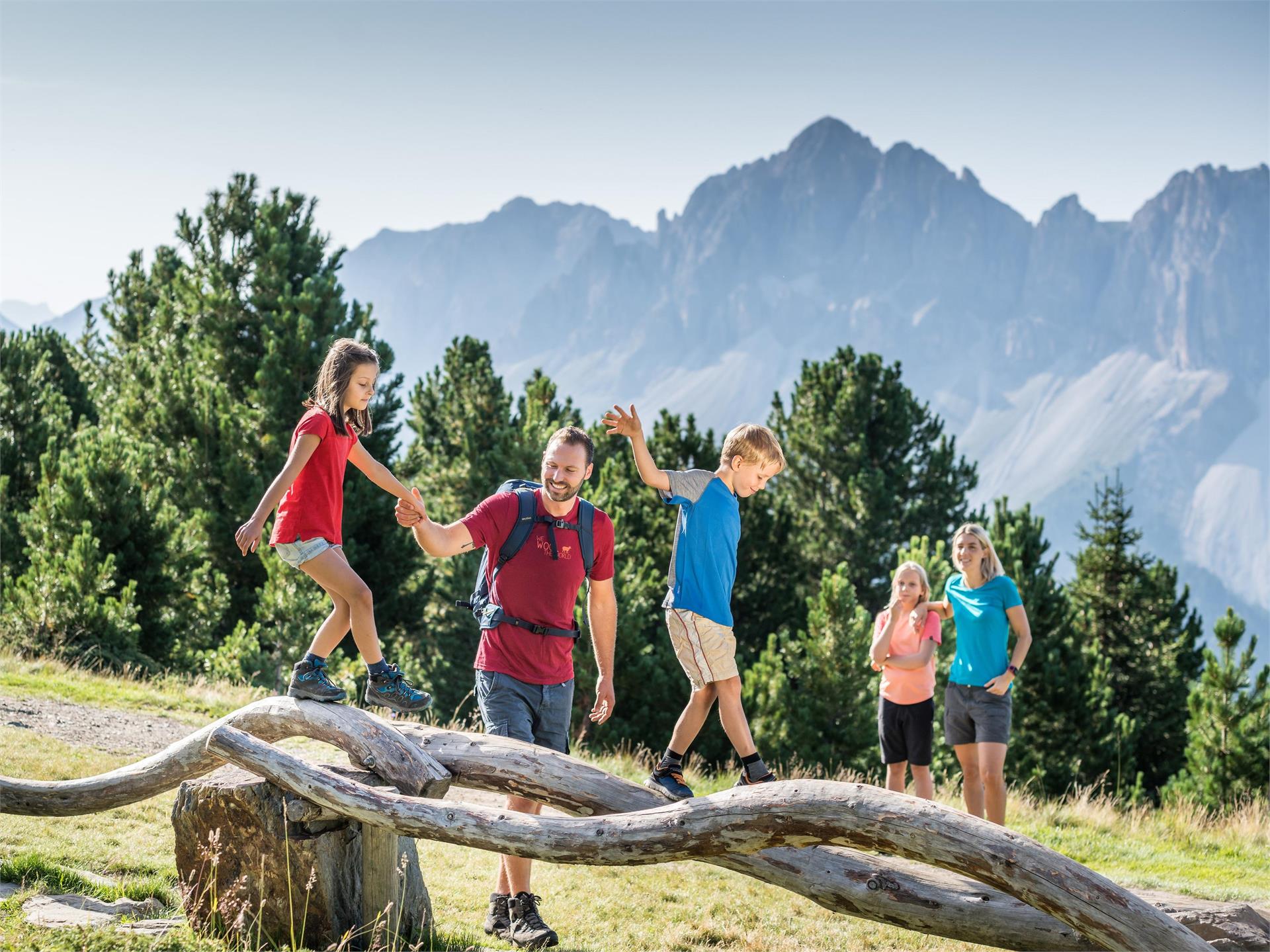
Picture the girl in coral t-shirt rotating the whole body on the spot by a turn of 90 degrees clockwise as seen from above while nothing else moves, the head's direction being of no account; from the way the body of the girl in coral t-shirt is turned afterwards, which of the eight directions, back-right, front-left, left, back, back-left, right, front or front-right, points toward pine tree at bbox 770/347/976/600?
right

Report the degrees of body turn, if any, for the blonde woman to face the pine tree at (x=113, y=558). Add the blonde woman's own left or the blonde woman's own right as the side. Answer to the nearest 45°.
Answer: approximately 90° to the blonde woman's own right

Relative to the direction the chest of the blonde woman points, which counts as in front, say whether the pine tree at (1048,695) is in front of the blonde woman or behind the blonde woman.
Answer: behind

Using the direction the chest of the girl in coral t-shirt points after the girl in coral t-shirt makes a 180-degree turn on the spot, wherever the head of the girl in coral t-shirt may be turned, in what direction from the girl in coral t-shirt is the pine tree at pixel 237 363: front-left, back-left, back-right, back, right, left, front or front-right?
front-left

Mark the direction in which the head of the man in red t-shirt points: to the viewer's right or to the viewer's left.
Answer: to the viewer's left

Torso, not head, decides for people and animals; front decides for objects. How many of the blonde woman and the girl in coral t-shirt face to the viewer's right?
0

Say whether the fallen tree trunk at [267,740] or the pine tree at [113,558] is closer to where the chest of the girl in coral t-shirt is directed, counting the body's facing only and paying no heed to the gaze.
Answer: the fallen tree trunk

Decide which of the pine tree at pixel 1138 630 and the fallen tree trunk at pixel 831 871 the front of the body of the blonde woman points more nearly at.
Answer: the fallen tree trunk

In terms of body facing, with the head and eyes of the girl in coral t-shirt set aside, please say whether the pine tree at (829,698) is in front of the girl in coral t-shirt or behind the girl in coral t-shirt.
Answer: behind

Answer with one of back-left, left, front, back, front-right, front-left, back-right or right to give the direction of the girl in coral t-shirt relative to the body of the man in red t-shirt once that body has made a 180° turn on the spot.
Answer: right

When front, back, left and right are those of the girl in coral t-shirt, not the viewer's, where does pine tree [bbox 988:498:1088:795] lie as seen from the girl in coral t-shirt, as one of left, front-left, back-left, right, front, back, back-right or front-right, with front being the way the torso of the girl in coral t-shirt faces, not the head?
back

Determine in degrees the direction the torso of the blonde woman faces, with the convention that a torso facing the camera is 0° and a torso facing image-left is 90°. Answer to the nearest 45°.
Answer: approximately 45°

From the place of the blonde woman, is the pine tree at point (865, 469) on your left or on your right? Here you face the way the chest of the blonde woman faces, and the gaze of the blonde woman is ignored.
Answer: on your right
